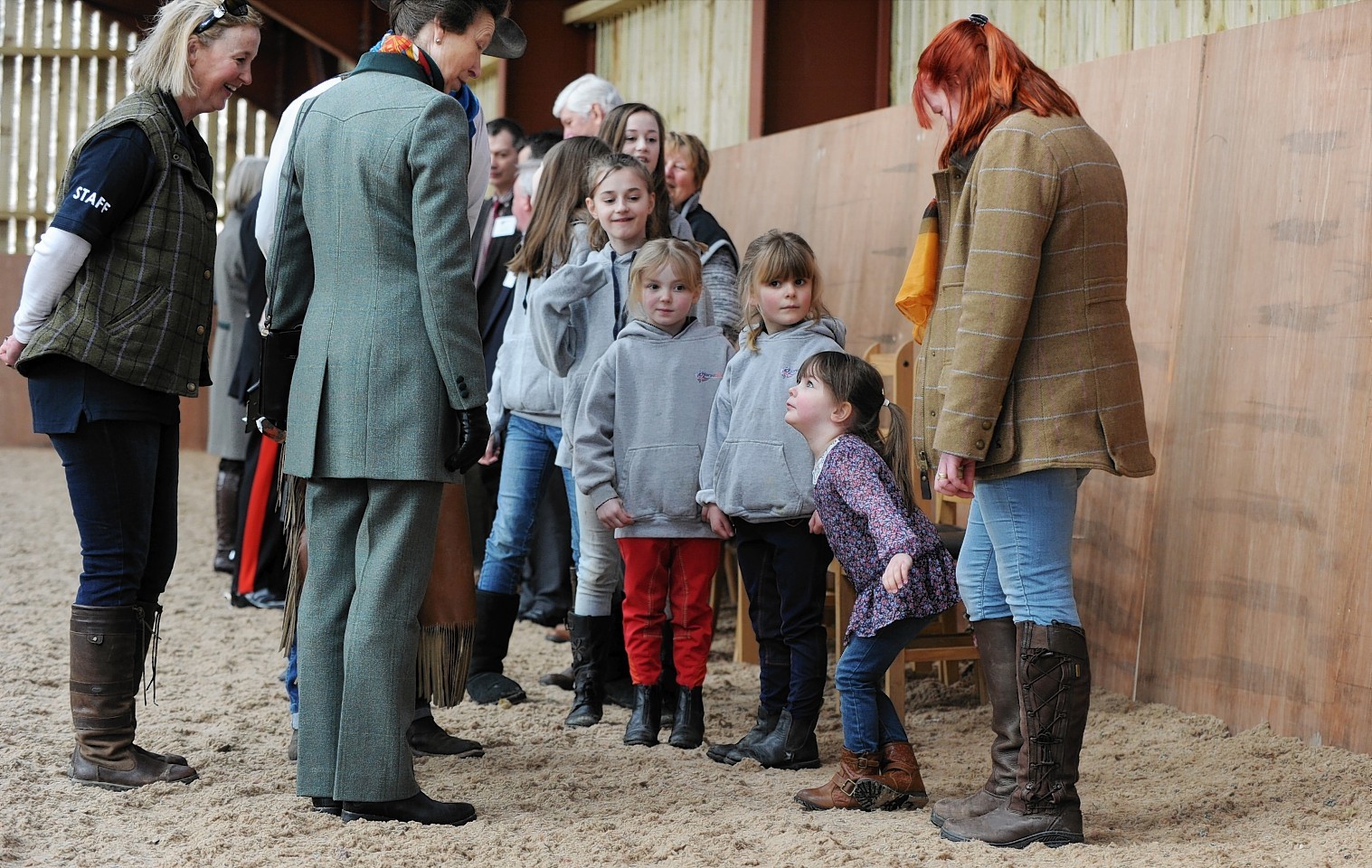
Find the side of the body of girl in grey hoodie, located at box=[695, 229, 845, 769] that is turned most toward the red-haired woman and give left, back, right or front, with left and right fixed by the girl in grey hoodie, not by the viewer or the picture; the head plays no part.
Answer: left

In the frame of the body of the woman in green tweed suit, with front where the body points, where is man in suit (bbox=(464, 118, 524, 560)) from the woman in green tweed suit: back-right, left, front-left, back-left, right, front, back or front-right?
front-left

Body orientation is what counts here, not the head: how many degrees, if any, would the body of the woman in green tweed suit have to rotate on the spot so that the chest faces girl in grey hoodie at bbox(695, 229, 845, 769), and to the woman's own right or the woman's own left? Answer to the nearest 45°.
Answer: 0° — they already face them

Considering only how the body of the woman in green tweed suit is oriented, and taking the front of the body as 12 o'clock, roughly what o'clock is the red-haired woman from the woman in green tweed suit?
The red-haired woman is roughly at 2 o'clock from the woman in green tweed suit.

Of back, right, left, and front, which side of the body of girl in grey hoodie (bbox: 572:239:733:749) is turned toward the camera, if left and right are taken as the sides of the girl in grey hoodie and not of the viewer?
front

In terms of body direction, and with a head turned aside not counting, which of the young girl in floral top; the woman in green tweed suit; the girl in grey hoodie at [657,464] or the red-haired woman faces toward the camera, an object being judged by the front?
the girl in grey hoodie

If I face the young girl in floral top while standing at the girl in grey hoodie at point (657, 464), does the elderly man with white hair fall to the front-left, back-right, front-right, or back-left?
back-left

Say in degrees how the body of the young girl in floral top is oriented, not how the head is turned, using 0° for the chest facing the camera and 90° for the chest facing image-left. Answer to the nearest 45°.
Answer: approximately 90°

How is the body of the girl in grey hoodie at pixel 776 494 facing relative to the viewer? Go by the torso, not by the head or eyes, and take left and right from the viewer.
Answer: facing the viewer and to the left of the viewer

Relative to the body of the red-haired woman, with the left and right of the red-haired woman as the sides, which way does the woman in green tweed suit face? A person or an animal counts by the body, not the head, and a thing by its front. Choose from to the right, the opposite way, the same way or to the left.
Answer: to the right

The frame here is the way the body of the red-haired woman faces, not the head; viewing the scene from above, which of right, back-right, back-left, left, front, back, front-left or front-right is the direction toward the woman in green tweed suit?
front

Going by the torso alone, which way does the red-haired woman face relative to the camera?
to the viewer's left

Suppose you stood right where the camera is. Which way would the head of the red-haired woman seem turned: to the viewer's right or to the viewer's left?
to the viewer's left

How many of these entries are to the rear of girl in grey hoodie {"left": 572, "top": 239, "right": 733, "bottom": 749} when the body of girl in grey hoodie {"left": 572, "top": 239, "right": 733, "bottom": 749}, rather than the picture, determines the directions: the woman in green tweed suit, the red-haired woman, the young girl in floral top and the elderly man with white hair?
1
